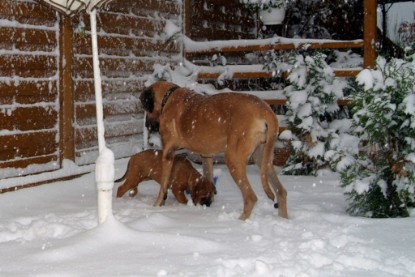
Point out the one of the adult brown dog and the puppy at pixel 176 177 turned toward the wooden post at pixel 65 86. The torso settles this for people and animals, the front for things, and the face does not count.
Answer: the adult brown dog

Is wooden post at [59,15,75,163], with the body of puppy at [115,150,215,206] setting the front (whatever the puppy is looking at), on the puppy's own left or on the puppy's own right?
on the puppy's own left

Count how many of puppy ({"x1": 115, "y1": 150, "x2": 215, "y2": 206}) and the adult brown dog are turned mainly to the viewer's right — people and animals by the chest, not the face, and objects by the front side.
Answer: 1

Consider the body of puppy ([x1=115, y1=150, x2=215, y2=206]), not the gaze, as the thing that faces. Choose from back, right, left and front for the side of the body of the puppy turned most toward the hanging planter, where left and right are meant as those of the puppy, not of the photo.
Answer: left

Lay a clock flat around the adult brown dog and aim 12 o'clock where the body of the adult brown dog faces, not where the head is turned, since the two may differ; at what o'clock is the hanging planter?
The hanging planter is roughly at 2 o'clock from the adult brown dog.

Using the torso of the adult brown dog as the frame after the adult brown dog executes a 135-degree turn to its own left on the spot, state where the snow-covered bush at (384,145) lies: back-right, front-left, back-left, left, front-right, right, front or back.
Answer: left

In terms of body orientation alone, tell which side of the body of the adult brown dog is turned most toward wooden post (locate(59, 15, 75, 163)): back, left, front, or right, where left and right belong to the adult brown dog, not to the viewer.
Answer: front

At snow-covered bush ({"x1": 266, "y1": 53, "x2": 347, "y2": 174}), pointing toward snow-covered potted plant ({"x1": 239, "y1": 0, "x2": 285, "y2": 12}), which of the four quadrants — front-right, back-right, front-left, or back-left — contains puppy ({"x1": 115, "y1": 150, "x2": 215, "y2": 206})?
back-left

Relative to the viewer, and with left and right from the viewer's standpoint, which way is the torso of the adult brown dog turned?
facing away from the viewer and to the left of the viewer

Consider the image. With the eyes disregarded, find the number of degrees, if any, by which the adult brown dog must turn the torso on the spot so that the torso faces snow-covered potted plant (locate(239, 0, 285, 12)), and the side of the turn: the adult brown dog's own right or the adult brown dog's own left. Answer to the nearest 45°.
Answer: approximately 45° to the adult brown dog's own right

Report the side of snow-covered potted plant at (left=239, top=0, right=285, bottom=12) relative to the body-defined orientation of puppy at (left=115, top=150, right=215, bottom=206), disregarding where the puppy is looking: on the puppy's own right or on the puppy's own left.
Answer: on the puppy's own left

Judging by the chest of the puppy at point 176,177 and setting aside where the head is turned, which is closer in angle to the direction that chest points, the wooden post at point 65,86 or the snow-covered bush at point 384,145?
the snow-covered bush

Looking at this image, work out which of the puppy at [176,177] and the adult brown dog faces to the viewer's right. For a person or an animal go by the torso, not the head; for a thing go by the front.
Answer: the puppy

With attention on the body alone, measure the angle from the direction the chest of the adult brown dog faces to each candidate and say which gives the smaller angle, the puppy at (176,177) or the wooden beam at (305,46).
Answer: the puppy

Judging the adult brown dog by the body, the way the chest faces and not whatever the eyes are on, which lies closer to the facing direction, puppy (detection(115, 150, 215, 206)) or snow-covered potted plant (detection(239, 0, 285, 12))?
the puppy

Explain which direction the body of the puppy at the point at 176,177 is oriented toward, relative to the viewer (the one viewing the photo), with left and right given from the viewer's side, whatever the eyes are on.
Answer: facing to the right of the viewer
